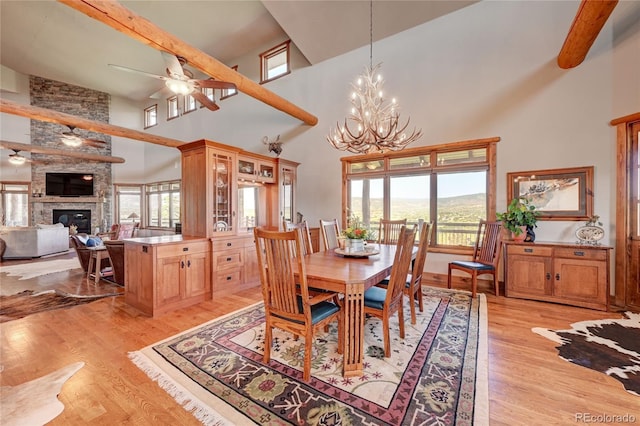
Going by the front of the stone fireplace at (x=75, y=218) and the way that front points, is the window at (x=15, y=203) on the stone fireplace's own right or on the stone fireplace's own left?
on the stone fireplace's own right

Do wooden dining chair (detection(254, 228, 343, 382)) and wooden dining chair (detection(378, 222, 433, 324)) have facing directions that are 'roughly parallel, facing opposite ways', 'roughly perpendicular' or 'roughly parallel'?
roughly perpendicular

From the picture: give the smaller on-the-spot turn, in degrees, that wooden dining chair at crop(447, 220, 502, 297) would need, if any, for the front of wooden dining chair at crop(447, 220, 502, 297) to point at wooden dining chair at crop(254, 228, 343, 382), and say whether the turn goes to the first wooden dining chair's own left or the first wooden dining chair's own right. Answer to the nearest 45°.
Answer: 0° — it already faces it

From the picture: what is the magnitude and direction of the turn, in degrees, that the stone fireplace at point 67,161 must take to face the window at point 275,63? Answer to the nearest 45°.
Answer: approximately 45° to its left

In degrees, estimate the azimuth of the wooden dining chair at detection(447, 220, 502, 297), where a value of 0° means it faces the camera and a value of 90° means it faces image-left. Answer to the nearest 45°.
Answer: approximately 45°

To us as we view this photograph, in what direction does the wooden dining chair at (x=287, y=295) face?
facing away from the viewer and to the right of the viewer

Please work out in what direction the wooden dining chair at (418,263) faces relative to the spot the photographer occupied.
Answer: facing away from the viewer and to the left of the viewer

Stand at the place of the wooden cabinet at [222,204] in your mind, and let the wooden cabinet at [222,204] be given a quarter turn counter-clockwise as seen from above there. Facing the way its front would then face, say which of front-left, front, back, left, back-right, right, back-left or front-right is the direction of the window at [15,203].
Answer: left

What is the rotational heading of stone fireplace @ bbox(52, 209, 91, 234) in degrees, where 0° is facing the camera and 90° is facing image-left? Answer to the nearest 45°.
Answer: approximately 0°

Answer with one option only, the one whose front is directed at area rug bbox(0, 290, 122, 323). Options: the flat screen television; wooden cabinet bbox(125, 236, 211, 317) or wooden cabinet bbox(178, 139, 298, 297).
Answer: the flat screen television

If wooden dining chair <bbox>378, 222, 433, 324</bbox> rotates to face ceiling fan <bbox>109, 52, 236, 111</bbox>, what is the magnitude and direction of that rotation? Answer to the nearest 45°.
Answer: approximately 45° to its left

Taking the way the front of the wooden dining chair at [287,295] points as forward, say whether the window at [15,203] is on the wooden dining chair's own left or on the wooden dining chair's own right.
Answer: on the wooden dining chair's own left
